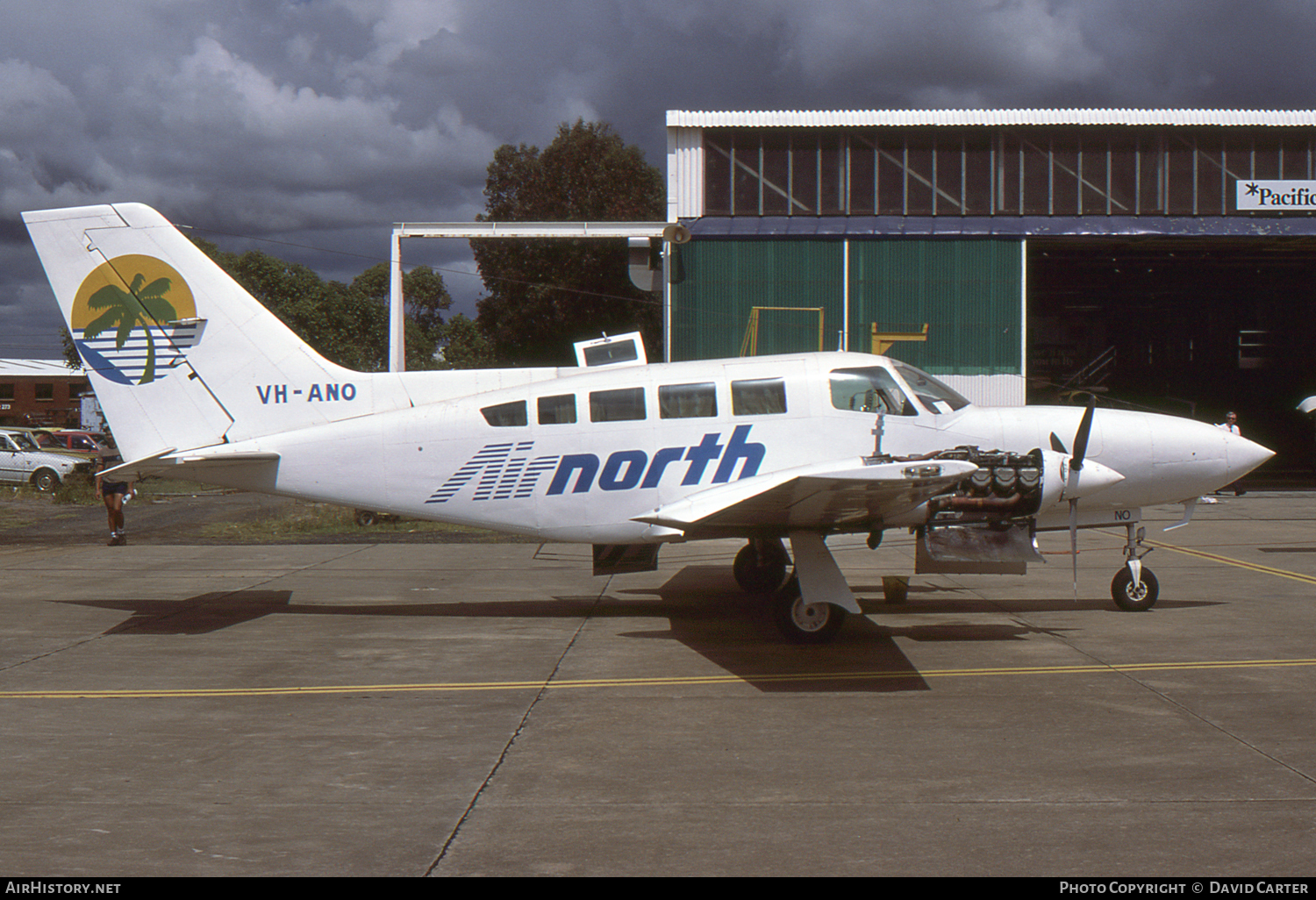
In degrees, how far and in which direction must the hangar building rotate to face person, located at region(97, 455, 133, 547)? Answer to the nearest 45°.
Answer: approximately 45° to its right

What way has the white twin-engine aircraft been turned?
to the viewer's right

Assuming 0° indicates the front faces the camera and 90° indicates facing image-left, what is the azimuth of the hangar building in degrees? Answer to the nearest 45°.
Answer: approximately 0°

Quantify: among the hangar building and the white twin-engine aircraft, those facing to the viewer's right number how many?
1

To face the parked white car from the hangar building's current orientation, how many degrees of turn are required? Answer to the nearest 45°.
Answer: approximately 90° to its right

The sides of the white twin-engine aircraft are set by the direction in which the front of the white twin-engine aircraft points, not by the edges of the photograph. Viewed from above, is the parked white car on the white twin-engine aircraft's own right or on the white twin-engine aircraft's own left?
on the white twin-engine aircraft's own left

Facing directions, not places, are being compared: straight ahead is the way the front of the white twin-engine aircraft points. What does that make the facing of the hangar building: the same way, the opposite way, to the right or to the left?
to the right

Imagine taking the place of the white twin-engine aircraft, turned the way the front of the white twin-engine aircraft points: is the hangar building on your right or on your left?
on your left

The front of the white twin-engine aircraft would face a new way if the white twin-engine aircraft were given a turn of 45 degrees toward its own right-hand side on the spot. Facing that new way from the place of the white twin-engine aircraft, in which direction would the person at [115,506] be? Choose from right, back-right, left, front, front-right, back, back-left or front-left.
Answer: back
